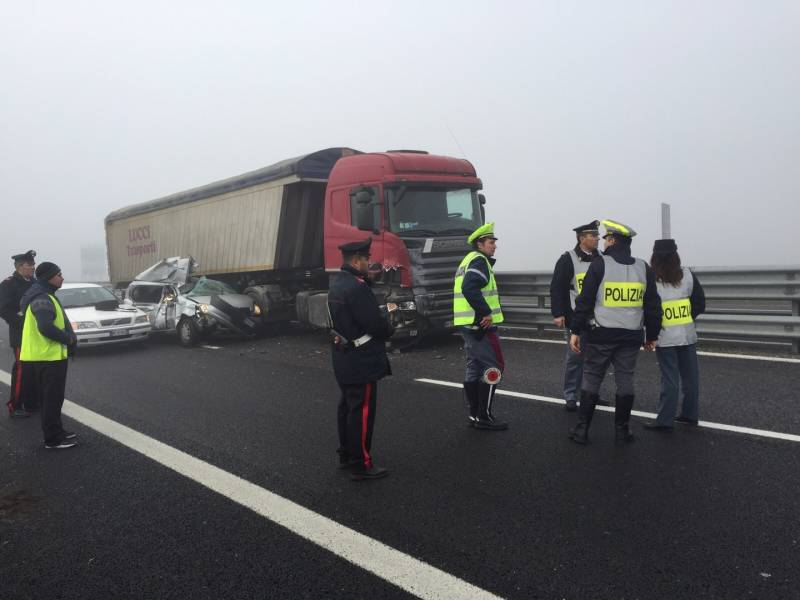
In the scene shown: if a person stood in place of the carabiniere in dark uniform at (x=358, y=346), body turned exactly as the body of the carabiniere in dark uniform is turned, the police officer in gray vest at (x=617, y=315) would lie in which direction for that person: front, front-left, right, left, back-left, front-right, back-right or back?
front-right

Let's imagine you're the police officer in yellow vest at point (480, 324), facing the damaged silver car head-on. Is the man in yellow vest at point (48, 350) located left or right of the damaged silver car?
left

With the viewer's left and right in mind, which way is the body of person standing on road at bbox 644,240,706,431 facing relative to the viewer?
facing away from the viewer and to the left of the viewer

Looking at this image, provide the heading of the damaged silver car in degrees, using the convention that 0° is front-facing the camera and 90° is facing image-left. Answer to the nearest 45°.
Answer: approximately 315°

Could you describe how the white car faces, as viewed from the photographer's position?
facing the viewer and to the right of the viewer

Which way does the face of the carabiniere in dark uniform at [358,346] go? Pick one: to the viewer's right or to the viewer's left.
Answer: to the viewer's right

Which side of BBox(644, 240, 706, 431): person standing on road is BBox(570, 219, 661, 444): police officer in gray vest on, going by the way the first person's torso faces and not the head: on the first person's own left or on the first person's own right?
on the first person's own left

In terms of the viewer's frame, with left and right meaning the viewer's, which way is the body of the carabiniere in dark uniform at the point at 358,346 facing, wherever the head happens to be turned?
facing away from the viewer and to the right of the viewer

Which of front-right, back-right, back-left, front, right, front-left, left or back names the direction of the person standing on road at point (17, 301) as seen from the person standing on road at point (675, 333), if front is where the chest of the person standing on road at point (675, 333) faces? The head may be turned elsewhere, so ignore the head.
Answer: front-left

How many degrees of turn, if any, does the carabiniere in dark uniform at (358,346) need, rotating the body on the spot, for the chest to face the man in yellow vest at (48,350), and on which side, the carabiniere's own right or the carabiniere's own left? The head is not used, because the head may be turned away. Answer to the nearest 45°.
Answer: approximately 90° to the carabiniere's own left

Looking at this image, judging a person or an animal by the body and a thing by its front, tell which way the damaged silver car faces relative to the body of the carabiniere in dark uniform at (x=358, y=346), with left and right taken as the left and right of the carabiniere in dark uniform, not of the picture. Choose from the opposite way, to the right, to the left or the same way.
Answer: to the right

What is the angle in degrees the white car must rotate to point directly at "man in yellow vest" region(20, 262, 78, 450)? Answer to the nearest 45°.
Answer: approximately 45° to its right

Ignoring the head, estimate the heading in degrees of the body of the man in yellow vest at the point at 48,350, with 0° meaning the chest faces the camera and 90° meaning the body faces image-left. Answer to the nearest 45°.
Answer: approximately 270°
